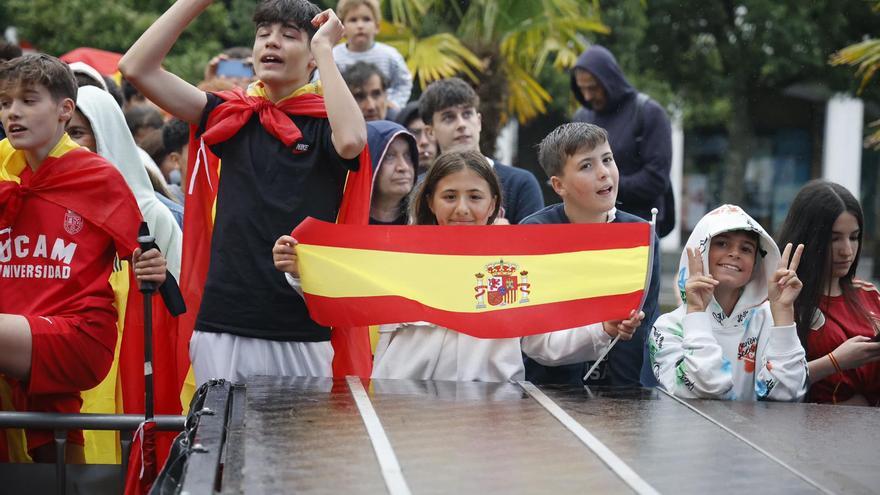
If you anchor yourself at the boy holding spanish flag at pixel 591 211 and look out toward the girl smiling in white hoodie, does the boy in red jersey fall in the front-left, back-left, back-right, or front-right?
back-right

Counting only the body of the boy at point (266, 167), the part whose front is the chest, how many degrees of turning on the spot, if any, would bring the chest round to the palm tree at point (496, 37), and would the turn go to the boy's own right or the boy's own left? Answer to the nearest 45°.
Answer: approximately 180°

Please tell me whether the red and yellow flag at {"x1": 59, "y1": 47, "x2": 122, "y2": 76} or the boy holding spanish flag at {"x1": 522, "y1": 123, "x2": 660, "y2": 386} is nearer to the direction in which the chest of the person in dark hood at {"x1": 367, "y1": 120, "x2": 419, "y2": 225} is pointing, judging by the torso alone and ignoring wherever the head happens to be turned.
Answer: the boy holding spanish flag

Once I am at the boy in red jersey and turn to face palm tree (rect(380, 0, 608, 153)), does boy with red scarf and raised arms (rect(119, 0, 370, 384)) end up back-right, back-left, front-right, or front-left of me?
front-right

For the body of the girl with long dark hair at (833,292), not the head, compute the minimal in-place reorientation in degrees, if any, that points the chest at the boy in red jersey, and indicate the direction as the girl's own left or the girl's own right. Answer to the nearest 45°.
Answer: approximately 90° to the girl's own right

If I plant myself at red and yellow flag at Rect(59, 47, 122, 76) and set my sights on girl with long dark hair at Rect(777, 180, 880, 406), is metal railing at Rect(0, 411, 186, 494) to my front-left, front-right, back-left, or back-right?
front-right

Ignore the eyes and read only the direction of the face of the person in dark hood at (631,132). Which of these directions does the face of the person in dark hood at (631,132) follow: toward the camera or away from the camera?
toward the camera

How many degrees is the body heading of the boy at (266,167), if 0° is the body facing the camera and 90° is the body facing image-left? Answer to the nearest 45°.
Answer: approximately 0°

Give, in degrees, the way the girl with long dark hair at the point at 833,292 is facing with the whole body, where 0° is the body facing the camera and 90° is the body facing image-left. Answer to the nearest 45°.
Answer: approximately 315°

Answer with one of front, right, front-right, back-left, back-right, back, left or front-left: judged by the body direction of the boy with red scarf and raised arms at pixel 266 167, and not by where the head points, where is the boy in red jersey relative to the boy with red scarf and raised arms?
right

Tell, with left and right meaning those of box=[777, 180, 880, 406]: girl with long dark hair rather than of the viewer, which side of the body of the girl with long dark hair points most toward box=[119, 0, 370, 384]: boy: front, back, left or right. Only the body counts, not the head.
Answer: right

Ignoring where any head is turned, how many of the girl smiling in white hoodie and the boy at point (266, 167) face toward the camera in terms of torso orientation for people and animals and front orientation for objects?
2

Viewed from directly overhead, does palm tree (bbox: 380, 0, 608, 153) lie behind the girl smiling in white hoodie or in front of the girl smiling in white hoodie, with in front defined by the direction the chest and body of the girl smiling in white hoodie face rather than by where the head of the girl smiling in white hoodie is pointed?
behind
